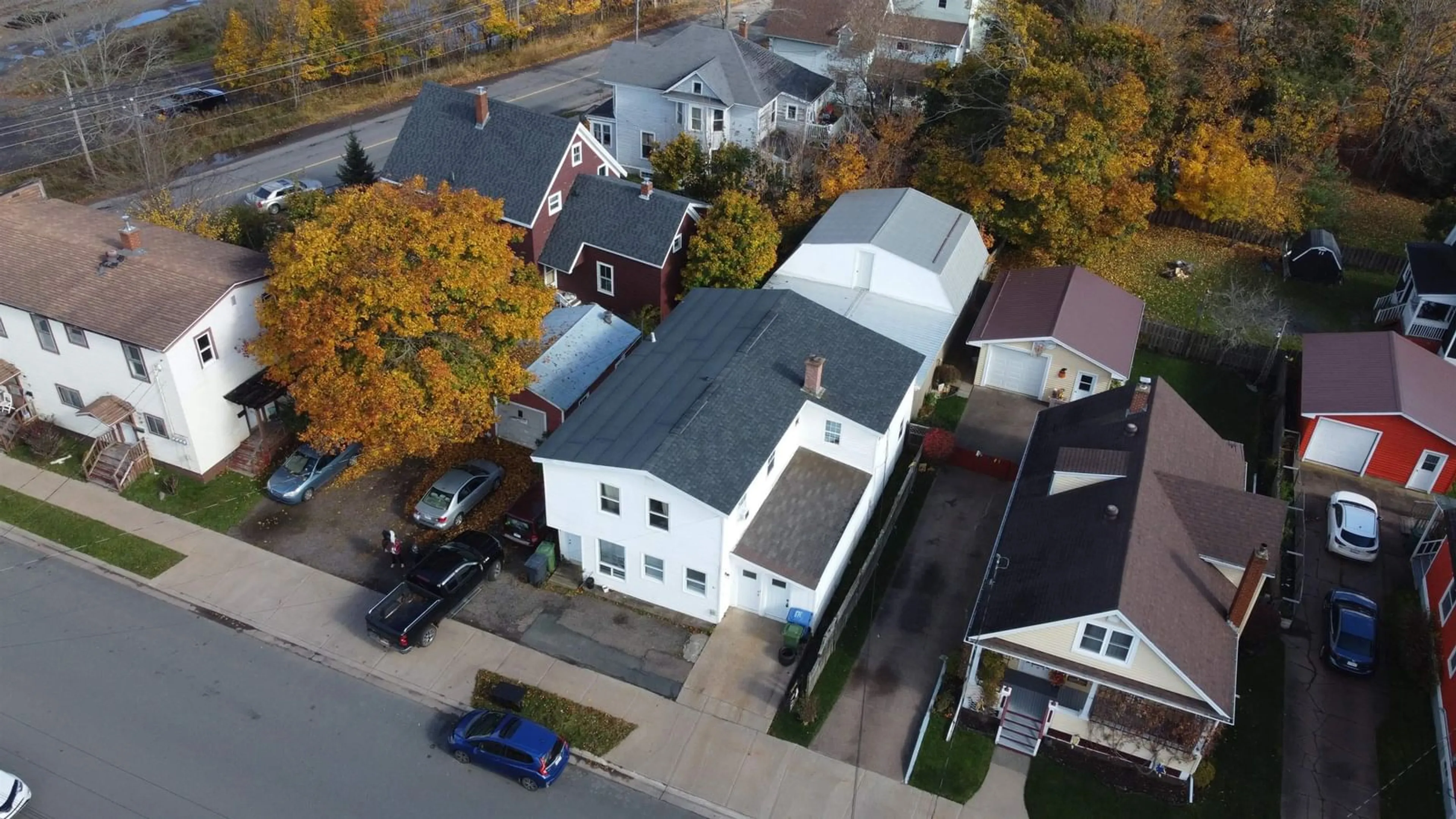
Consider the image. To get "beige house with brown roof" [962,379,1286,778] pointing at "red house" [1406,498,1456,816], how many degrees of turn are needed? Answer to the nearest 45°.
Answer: approximately 135° to its left

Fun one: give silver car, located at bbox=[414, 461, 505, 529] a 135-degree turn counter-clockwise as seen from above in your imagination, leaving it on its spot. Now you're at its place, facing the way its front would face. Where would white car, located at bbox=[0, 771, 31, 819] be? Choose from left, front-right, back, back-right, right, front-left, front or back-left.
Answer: front-left

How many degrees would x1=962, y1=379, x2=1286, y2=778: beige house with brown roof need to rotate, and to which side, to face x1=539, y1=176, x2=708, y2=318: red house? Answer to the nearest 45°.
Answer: approximately 135° to its right

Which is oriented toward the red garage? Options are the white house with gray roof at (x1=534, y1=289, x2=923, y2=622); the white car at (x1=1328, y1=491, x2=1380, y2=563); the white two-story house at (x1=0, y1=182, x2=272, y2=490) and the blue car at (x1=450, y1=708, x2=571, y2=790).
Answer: the white car

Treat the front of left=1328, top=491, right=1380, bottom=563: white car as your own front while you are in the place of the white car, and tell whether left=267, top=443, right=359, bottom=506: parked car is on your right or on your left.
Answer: on your left

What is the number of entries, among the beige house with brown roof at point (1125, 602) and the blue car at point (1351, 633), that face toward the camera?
1

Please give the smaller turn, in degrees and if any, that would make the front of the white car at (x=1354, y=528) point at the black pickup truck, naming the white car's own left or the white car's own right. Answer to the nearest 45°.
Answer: approximately 135° to the white car's own left

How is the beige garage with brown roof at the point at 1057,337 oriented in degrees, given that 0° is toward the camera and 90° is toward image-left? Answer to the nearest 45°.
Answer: approximately 0°

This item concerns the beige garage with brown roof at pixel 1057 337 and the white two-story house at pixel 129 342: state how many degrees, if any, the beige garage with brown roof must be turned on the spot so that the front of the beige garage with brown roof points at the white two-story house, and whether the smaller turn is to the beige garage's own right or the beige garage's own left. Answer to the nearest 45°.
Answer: approximately 45° to the beige garage's own right

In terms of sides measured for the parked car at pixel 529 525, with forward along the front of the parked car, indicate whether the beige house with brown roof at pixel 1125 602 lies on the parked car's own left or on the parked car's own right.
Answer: on the parked car's own right
